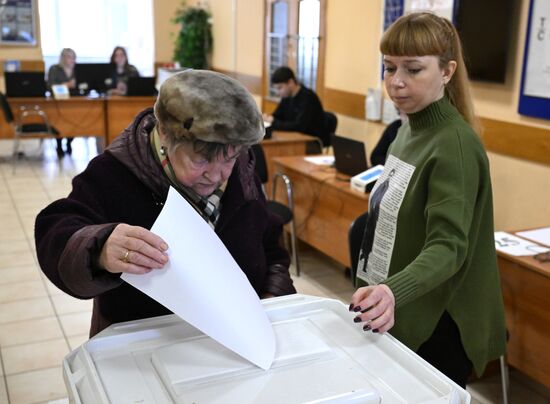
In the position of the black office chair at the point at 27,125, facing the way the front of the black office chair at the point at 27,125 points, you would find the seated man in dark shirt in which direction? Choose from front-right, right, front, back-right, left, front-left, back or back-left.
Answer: front-right

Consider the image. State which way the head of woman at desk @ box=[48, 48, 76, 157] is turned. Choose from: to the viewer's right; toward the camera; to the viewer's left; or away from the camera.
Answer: toward the camera

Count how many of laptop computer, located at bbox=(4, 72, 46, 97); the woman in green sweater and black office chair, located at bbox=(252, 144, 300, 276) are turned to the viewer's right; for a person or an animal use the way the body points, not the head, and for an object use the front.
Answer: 1

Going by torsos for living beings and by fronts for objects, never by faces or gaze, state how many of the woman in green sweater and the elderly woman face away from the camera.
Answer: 0

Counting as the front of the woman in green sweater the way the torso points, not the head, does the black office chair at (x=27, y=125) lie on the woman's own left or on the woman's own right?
on the woman's own right

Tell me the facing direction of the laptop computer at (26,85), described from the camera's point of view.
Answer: facing away from the viewer

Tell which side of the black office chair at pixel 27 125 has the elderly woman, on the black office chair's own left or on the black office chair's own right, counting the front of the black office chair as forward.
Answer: on the black office chair's own right

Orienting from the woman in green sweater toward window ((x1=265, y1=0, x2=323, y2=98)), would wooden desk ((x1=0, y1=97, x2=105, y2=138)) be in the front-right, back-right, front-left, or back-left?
front-left

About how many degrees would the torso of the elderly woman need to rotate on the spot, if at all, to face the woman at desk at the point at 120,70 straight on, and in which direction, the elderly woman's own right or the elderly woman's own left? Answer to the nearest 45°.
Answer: approximately 135° to the elderly woman's own left

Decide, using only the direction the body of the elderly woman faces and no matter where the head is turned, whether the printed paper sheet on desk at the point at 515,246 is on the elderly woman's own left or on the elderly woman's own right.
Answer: on the elderly woman's own left

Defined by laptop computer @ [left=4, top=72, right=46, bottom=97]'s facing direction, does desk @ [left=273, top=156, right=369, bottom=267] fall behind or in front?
behind

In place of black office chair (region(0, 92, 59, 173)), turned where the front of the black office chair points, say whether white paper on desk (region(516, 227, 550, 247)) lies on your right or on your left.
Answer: on your right

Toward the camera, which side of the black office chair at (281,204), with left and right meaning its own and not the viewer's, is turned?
right

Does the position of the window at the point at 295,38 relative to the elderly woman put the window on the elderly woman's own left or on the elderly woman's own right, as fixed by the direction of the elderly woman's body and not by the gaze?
on the elderly woman's own left

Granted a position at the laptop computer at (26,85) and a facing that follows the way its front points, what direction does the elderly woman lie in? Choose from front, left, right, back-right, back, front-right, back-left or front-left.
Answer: back

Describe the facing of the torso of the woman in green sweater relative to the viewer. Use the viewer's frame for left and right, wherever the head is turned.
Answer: facing the viewer and to the left of the viewer

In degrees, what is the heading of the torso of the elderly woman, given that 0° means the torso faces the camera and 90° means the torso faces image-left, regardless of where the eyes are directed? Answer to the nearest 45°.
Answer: approximately 315°
